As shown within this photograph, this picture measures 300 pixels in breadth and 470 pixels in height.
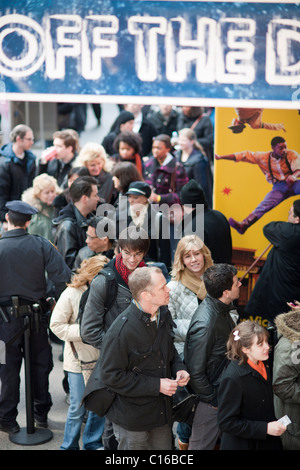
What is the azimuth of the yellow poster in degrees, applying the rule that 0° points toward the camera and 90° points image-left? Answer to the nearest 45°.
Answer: approximately 0°

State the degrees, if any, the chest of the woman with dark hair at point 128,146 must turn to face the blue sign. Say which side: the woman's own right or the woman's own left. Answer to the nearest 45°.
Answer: approximately 45° to the woman's own left

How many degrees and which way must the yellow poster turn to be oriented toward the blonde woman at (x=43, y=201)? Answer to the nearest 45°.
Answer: approximately 90° to its right

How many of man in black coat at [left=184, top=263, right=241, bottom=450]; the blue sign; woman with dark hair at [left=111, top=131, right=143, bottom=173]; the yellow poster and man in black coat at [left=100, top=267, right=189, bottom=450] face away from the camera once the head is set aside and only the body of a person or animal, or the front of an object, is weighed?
0

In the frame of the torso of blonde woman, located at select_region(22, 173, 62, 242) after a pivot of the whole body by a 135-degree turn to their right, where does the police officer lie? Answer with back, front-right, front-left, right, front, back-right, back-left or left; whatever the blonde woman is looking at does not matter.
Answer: left

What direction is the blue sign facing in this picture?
toward the camera

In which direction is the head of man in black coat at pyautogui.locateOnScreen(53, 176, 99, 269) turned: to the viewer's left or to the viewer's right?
to the viewer's right

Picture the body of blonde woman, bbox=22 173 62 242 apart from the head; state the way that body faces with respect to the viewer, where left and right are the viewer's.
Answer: facing the viewer and to the right of the viewer

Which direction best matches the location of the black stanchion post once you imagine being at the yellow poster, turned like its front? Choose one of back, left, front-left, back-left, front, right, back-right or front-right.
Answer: front-right

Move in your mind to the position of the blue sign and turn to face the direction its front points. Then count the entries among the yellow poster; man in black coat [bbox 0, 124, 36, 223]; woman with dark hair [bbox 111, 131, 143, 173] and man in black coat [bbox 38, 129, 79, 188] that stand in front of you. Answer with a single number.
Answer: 0

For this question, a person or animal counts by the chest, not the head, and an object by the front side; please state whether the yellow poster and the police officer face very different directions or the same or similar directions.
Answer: very different directions

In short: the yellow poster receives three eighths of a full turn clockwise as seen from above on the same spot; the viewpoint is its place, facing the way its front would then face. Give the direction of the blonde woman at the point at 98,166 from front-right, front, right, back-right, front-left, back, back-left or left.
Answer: front-left

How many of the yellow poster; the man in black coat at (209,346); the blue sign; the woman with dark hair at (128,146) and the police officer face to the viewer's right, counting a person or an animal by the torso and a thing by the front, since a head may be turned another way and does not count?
1
